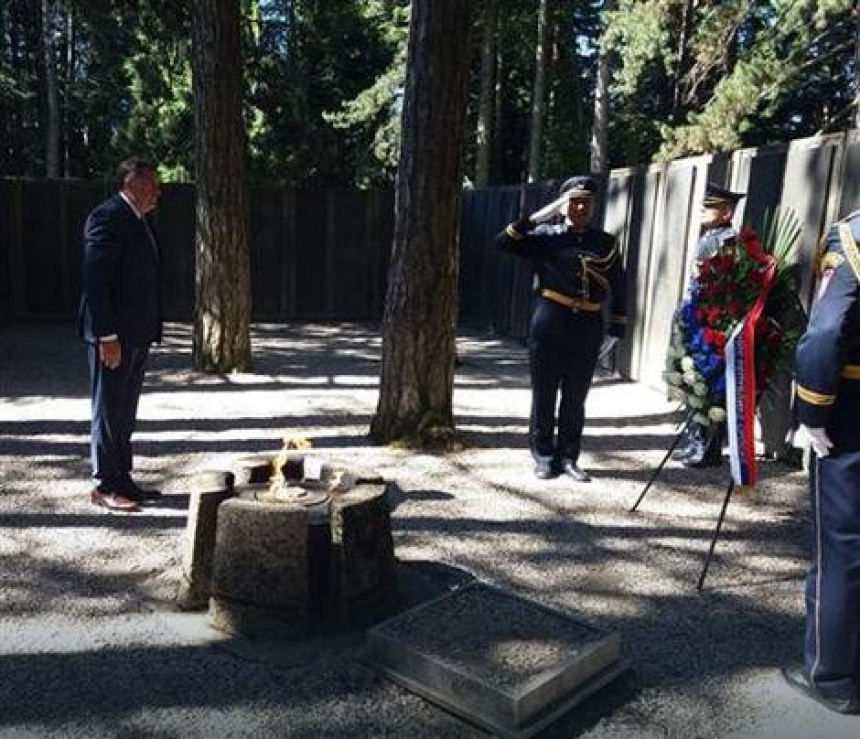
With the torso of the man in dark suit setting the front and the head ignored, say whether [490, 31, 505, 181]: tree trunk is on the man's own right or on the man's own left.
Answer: on the man's own left

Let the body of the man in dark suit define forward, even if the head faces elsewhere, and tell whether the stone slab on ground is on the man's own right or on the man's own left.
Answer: on the man's own right

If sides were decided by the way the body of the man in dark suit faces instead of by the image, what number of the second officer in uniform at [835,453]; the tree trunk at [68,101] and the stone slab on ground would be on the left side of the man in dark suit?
1

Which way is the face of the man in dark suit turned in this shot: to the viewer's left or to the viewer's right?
to the viewer's right

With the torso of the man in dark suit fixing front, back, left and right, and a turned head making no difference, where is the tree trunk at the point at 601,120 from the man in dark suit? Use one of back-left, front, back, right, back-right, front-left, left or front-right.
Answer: front-left

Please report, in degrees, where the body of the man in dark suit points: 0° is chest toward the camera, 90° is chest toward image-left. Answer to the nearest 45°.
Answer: approximately 270°

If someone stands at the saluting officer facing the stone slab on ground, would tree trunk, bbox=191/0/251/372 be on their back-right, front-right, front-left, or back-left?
back-right

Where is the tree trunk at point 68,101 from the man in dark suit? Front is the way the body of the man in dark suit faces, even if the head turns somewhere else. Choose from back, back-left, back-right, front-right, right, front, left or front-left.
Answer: left

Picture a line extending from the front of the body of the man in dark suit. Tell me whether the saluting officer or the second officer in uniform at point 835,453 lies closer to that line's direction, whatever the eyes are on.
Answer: the saluting officer

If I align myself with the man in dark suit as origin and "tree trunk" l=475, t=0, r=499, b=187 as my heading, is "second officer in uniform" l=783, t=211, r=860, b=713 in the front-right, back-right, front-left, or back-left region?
back-right

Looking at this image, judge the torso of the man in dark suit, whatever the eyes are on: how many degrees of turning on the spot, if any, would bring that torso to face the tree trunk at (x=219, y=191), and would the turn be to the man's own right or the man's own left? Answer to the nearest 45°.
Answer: approximately 90° to the man's own left

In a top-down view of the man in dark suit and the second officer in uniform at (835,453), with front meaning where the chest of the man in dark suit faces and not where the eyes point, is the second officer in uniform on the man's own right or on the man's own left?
on the man's own right
